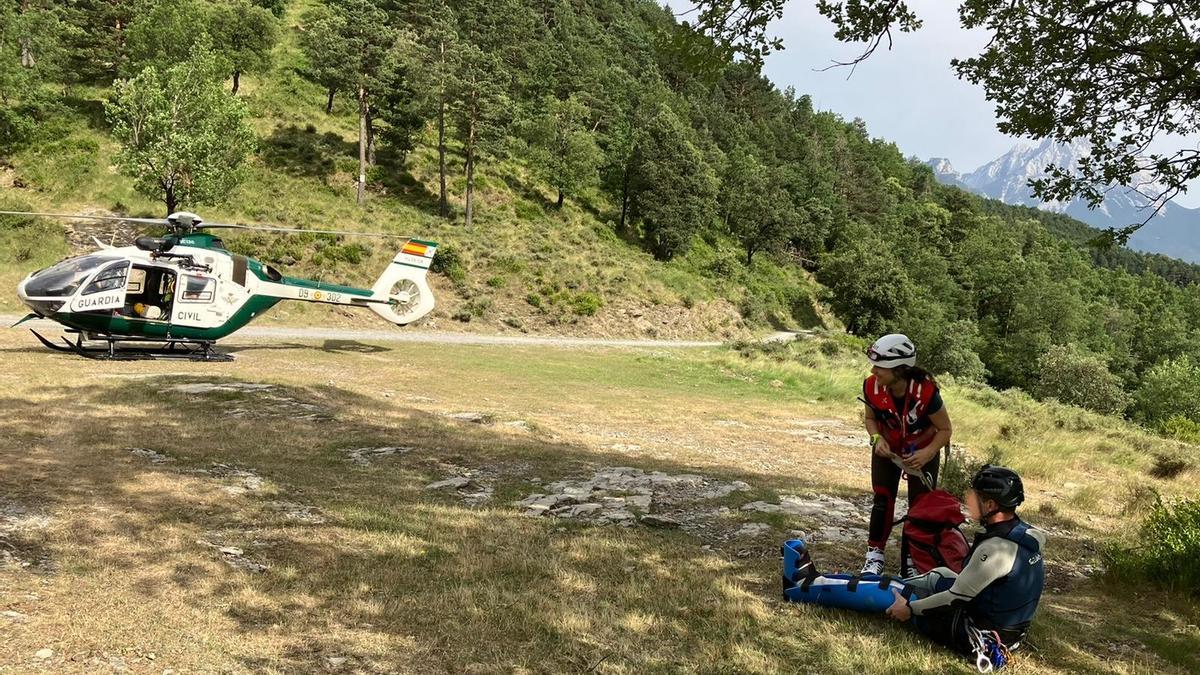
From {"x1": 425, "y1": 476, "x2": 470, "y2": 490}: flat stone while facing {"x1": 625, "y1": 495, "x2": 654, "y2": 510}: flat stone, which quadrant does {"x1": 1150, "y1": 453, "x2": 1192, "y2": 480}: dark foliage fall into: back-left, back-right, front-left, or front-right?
front-left

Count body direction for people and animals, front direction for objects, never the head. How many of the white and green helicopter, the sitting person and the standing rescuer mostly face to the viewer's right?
0

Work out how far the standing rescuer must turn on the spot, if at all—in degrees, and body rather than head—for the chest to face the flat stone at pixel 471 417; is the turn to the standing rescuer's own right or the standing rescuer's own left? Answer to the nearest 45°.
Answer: approximately 90° to the standing rescuer's own right

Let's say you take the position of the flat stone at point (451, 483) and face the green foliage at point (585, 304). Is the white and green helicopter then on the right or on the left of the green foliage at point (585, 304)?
left

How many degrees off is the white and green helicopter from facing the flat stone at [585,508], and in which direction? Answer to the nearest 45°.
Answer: approximately 90° to its left

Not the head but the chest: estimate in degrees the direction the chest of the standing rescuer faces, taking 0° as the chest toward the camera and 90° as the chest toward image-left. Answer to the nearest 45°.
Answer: approximately 45°

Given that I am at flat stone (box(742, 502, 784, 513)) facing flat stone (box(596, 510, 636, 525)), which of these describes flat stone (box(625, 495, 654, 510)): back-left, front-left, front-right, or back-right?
front-right

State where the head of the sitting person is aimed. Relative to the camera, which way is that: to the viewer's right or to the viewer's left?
to the viewer's left

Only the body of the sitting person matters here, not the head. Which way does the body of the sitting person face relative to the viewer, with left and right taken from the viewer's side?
facing away from the viewer and to the left of the viewer

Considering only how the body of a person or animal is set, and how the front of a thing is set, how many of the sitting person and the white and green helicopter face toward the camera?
0

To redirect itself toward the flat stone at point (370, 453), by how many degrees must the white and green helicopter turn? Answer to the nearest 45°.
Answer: approximately 90° to its left

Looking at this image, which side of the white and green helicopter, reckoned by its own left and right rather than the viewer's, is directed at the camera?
left
